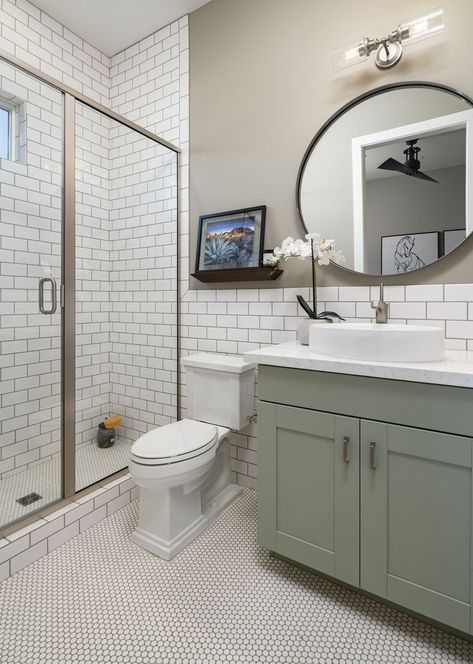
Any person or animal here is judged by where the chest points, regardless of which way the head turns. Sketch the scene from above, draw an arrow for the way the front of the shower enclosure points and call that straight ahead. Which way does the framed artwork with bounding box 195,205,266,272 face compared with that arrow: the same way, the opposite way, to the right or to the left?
to the right

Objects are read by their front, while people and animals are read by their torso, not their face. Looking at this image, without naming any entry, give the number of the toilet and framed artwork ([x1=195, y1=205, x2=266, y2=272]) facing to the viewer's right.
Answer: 0

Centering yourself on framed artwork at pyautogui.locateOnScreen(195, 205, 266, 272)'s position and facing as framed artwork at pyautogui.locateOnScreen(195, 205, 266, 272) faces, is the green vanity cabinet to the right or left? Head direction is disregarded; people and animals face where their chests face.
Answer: on its left

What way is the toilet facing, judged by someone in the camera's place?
facing the viewer and to the left of the viewer

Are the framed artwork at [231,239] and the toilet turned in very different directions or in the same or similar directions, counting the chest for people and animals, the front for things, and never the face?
same or similar directions

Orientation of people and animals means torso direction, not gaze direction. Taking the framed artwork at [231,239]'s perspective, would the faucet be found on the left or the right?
on its left

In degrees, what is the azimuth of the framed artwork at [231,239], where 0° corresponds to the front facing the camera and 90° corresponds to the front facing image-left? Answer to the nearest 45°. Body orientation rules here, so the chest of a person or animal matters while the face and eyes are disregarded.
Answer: approximately 45°

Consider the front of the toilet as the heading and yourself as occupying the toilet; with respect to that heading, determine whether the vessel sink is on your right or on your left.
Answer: on your left

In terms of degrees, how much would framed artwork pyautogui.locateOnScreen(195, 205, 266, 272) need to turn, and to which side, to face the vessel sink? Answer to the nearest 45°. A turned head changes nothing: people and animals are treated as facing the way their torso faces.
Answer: approximately 90° to its left

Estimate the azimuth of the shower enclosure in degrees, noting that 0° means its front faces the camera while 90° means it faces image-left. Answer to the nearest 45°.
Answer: approximately 315°

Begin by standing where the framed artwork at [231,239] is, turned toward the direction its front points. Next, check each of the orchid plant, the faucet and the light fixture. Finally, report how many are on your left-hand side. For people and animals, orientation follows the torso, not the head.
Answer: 3

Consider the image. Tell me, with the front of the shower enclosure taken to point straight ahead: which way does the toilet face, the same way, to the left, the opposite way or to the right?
to the right

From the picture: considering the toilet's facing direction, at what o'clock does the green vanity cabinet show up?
The green vanity cabinet is roughly at 9 o'clock from the toilet.
